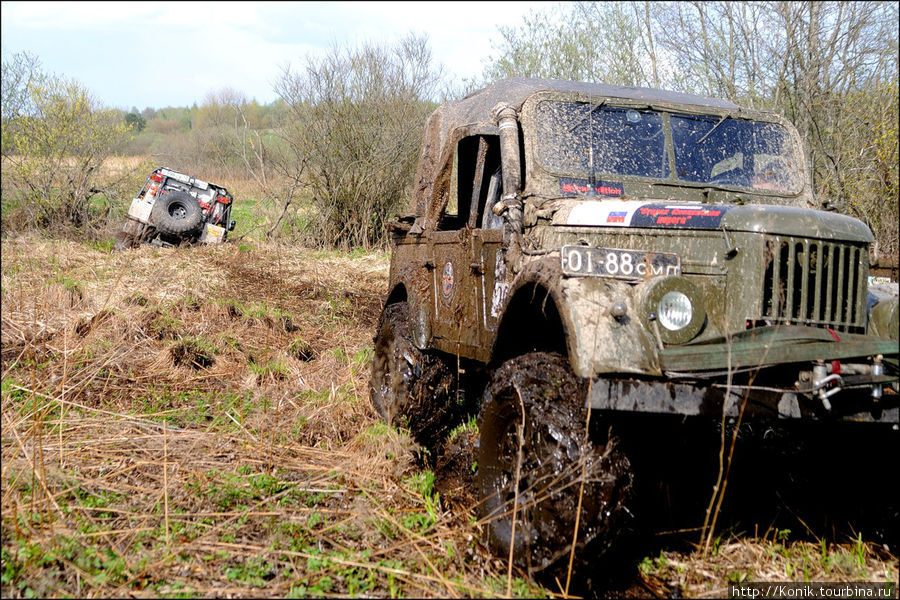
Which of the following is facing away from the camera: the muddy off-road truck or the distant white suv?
the distant white suv

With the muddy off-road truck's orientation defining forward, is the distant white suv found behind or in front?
behind

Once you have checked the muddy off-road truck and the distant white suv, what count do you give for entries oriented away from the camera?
1

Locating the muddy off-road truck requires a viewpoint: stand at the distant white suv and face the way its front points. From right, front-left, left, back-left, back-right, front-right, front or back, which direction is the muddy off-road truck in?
back

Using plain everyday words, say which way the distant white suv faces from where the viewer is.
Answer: facing away from the viewer

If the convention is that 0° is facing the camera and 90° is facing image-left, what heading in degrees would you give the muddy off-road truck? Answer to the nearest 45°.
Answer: approximately 315°

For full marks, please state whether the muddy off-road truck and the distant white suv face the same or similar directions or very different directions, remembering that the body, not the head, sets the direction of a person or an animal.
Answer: very different directions

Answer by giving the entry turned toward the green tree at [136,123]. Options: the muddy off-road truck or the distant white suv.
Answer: the distant white suv

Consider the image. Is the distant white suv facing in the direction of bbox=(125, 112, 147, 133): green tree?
yes

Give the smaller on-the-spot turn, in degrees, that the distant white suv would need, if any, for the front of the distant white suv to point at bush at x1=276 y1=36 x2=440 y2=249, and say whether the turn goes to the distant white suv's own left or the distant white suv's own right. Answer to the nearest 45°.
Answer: approximately 45° to the distant white suv's own right

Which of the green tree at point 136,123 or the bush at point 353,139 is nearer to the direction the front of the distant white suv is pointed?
the green tree

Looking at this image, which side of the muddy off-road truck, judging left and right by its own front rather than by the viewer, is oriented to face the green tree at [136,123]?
back

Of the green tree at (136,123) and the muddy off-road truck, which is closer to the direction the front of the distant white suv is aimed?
the green tree
